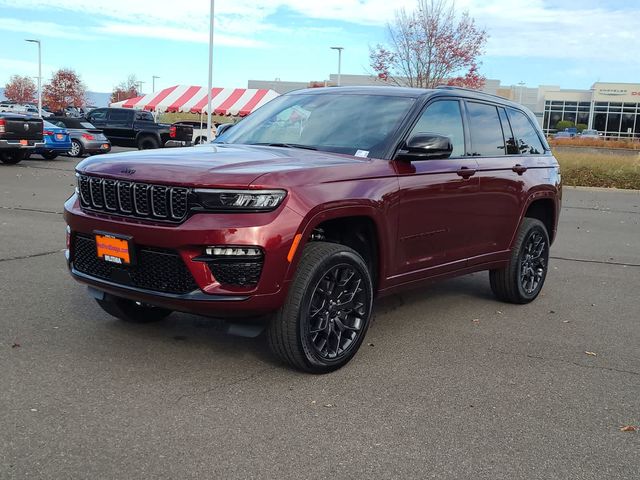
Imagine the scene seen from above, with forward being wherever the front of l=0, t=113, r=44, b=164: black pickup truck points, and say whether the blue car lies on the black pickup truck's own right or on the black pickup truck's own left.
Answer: on the black pickup truck's own right

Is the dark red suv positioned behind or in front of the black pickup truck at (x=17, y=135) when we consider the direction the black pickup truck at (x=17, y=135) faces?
behind

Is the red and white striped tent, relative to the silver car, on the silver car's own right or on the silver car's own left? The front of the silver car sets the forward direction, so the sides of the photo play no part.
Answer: on the silver car's own right

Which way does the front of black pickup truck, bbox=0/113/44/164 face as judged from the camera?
facing away from the viewer and to the left of the viewer

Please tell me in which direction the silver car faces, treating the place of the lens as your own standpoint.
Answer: facing away from the viewer and to the left of the viewer

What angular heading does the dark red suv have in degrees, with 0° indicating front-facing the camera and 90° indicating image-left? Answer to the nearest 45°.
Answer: approximately 45°

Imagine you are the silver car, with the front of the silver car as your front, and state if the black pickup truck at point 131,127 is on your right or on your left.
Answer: on your right

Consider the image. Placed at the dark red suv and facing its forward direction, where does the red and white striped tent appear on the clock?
The red and white striped tent is roughly at 4 o'clock from the dark red suv.

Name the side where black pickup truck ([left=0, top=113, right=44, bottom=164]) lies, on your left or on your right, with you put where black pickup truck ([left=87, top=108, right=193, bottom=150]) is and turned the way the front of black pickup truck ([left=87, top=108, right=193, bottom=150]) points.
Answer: on your left

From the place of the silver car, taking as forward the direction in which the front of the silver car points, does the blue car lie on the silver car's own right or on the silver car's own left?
on the silver car's own left

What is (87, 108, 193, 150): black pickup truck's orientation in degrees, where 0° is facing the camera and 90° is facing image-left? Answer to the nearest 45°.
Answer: approximately 135°

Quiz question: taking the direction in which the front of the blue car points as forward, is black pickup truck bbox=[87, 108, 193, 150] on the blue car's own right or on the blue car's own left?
on the blue car's own right
